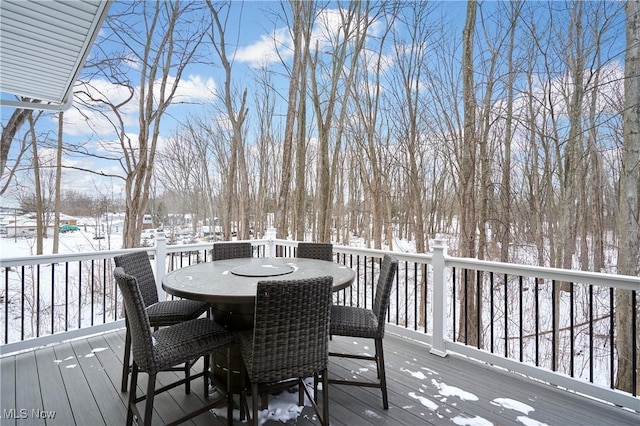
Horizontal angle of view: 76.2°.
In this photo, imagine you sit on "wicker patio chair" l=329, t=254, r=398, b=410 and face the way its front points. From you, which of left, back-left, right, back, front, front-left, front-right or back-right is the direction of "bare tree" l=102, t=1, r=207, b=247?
front-right

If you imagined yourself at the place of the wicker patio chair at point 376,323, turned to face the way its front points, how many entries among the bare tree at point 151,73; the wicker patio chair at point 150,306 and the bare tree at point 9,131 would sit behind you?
0

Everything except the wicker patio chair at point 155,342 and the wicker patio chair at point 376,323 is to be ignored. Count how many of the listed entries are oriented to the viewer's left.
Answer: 1

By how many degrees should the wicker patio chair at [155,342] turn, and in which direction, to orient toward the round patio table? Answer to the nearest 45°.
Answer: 0° — it already faces it

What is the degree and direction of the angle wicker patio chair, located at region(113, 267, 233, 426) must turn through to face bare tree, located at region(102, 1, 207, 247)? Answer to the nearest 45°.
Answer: approximately 45° to its left

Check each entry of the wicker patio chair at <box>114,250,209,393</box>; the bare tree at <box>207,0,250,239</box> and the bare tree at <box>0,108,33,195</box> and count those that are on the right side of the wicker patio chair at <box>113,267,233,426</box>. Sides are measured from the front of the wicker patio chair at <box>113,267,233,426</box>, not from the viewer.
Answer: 0

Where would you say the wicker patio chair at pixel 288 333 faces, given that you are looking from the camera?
facing away from the viewer and to the left of the viewer

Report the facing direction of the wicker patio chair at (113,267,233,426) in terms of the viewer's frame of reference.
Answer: facing away from the viewer and to the right of the viewer

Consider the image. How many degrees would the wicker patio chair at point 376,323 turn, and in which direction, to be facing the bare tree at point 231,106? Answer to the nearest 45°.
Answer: approximately 45° to its right

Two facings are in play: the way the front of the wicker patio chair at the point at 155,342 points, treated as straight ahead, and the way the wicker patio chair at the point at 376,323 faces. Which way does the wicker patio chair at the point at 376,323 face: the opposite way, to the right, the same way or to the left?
to the left

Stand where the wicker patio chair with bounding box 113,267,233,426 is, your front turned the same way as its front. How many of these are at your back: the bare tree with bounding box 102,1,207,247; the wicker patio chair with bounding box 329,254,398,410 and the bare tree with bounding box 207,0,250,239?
0

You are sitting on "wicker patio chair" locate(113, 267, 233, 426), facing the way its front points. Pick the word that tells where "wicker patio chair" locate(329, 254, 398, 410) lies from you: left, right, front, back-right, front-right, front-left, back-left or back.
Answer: front-right

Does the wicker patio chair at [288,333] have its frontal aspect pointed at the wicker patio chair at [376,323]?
no

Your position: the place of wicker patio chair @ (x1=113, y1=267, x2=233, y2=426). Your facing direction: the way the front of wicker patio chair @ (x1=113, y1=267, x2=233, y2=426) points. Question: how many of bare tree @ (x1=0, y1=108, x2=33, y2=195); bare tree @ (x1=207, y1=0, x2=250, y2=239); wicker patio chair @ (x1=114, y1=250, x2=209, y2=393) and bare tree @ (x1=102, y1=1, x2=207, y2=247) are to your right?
0

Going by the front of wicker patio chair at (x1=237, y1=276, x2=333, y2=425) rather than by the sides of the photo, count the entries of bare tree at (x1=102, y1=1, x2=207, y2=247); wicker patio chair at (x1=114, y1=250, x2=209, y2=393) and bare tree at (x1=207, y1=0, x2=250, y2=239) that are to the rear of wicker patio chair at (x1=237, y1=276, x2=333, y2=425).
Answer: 0

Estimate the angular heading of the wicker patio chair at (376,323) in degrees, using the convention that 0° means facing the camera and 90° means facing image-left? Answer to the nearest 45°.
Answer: approximately 90°

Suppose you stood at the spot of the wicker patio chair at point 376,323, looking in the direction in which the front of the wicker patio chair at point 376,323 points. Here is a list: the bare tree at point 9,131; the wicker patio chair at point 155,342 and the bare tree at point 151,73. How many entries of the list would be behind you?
0

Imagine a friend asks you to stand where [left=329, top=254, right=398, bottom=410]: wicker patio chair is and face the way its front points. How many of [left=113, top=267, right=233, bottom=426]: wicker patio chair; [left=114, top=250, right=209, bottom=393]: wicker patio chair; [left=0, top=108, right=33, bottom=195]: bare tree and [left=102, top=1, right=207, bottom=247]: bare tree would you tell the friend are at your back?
0

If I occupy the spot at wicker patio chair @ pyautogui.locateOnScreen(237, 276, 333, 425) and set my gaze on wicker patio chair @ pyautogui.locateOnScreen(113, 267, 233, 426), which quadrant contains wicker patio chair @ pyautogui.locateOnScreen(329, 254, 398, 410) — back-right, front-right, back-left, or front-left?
back-right
